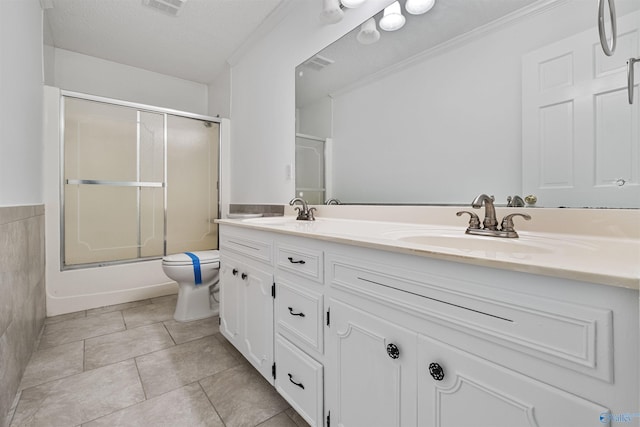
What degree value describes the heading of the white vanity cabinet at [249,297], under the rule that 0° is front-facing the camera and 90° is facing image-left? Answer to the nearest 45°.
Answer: approximately 45°

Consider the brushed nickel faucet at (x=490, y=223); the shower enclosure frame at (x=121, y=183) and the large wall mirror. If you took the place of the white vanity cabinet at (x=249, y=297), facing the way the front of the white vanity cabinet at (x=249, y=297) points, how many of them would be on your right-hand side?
1

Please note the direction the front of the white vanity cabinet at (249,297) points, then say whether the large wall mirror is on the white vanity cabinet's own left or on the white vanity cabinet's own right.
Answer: on the white vanity cabinet's own left

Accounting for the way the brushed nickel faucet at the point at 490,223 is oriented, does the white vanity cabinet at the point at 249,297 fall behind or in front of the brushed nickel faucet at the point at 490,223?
in front

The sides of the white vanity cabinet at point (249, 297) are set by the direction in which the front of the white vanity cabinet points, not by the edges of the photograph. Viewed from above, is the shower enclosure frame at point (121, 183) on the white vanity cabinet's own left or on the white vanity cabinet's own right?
on the white vanity cabinet's own right

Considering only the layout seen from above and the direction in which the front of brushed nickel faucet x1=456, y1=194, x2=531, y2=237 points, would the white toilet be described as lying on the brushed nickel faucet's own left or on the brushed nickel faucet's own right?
on the brushed nickel faucet's own right
